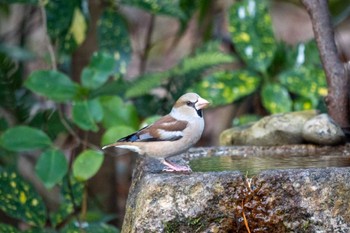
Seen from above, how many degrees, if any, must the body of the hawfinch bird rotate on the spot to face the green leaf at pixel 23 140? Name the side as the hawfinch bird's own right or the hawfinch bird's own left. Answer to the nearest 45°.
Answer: approximately 135° to the hawfinch bird's own left

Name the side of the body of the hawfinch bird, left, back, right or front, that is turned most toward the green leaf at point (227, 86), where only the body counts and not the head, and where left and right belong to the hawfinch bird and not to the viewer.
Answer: left

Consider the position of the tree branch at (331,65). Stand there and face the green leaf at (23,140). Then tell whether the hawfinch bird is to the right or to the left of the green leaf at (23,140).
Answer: left

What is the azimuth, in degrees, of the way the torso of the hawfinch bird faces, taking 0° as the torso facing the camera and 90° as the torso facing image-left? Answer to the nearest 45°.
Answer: approximately 270°

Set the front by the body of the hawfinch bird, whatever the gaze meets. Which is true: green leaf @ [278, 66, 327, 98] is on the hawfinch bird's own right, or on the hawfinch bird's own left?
on the hawfinch bird's own left

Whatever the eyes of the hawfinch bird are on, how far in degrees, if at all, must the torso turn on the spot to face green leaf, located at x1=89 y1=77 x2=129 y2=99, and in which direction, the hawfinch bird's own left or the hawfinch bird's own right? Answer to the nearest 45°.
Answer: approximately 90° to the hawfinch bird's own left

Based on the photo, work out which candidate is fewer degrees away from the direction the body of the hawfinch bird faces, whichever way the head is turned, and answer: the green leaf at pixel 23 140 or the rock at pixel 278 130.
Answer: the rock
